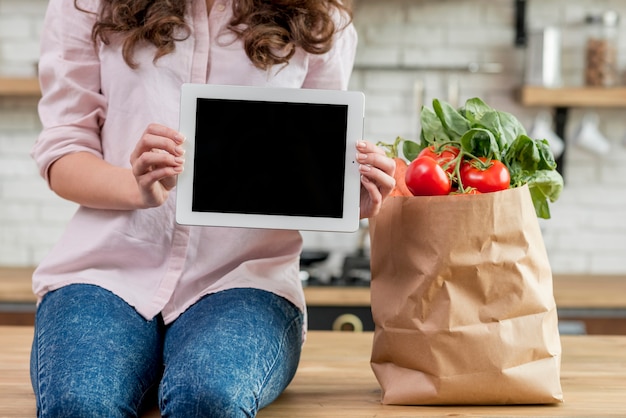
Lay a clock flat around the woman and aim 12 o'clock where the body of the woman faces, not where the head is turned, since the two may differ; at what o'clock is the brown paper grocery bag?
The brown paper grocery bag is roughly at 10 o'clock from the woman.

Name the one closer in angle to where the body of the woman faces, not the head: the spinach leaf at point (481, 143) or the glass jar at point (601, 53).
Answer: the spinach leaf

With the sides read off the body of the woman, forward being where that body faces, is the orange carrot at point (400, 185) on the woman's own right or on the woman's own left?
on the woman's own left

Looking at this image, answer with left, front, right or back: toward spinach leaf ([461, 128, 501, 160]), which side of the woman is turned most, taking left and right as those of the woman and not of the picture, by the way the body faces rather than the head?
left

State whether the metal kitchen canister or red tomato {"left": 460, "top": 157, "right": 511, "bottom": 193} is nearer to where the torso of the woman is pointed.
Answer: the red tomato

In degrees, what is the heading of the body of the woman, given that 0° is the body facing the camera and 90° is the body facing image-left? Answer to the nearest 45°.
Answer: approximately 0°

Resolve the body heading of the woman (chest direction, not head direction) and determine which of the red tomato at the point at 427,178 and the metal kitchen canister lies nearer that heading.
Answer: the red tomato

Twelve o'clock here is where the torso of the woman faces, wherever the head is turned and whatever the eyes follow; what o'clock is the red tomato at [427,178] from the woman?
The red tomato is roughly at 10 o'clock from the woman.
